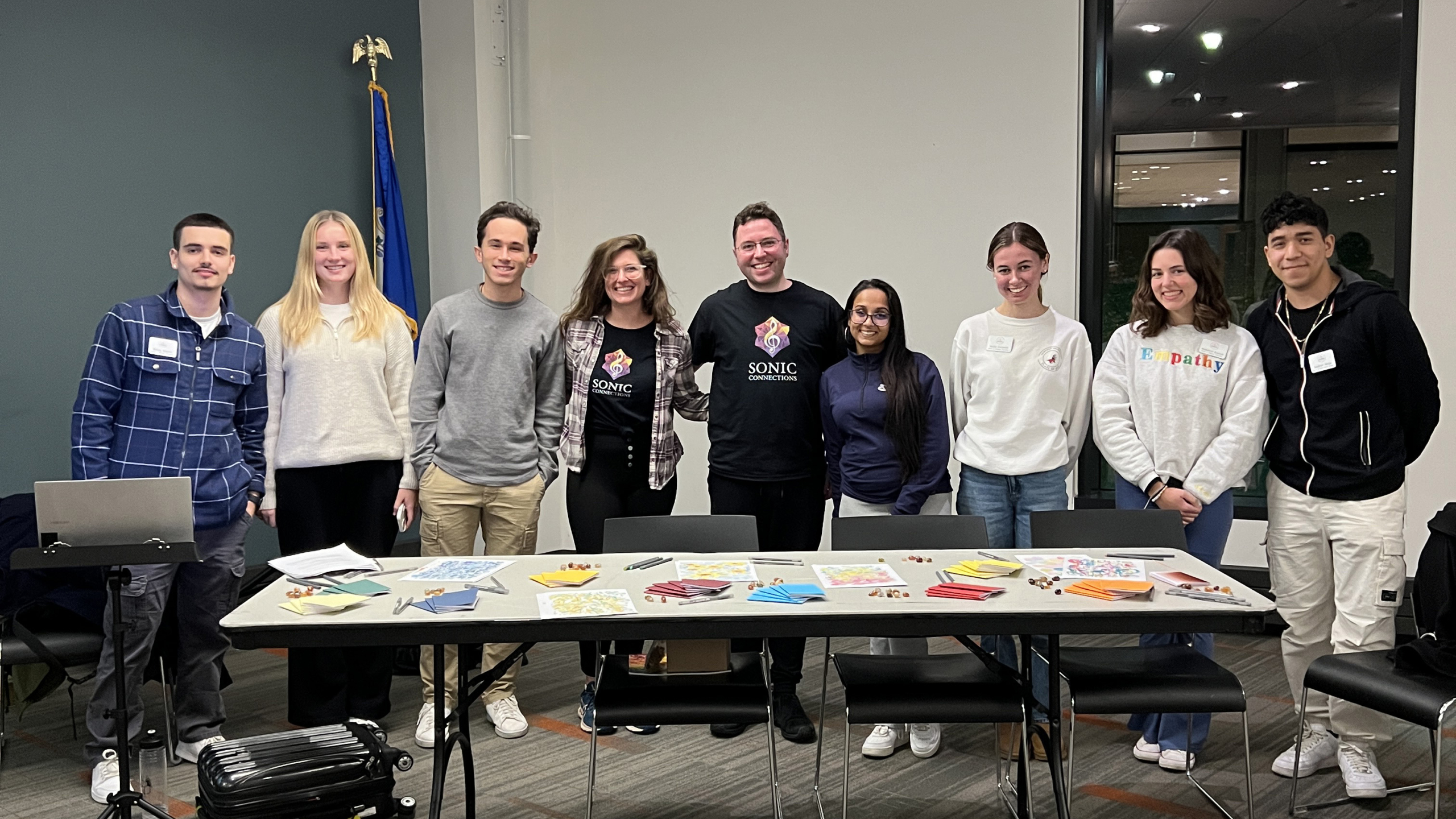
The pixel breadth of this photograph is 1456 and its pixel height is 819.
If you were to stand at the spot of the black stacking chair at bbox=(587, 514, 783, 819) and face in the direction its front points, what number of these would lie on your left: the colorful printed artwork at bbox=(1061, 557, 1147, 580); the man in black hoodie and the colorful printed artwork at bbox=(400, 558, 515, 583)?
2

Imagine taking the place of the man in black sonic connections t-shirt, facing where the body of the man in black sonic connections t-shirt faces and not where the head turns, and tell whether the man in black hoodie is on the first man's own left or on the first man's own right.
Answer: on the first man's own left

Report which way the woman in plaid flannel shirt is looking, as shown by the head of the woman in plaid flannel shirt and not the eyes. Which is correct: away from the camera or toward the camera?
toward the camera

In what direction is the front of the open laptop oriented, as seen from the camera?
facing away from the viewer

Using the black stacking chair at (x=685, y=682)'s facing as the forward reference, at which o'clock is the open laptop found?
The open laptop is roughly at 3 o'clock from the black stacking chair.

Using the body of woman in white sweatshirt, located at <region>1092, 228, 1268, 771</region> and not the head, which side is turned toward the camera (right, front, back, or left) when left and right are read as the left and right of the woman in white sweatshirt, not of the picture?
front

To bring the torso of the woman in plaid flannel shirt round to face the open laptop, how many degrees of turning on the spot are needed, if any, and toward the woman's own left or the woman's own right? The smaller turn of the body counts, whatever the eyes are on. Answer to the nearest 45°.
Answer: approximately 45° to the woman's own right

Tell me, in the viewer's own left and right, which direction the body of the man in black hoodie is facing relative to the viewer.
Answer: facing the viewer and to the left of the viewer

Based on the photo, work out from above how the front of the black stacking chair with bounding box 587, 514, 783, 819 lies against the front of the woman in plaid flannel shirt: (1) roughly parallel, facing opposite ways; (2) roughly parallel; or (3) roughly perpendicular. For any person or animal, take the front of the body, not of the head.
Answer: roughly parallel

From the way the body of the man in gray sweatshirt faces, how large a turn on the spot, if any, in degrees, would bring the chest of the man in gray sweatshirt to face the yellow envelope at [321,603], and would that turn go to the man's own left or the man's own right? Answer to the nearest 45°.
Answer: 0° — they already face it

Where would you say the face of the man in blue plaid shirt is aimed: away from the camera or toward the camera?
toward the camera

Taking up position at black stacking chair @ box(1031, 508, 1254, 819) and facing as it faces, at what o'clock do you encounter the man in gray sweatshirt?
The man in gray sweatshirt is roughly at 3 o'clock from the black stacking chair.

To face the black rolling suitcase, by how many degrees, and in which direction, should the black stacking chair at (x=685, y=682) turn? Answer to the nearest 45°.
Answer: approximately 90° to its right

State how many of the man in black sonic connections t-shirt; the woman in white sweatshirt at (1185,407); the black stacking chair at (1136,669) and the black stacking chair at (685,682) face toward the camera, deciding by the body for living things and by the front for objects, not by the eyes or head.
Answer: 4

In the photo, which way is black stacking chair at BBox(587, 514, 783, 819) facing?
toward the camera

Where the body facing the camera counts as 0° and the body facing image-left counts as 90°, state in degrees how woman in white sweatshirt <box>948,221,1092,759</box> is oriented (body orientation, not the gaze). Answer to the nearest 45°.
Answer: approximately 0°

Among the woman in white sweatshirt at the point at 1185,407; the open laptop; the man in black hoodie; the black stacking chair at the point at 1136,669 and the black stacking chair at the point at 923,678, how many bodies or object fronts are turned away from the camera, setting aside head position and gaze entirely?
1

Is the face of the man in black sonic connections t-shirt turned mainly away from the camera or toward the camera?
toward the camera
